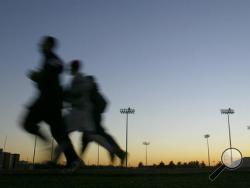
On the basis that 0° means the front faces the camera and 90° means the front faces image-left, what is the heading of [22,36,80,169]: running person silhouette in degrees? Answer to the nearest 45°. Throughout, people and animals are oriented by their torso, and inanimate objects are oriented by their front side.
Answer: approximately 90°

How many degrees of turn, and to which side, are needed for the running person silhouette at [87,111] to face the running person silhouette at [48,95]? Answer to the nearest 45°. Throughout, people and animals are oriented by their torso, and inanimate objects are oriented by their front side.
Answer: approximately 45° to its left

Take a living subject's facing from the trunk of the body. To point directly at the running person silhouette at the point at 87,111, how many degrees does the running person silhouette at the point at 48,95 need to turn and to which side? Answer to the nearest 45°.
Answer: approximately 135° to its right

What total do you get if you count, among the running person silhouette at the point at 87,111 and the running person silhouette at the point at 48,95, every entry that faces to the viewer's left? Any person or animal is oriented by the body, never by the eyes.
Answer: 2

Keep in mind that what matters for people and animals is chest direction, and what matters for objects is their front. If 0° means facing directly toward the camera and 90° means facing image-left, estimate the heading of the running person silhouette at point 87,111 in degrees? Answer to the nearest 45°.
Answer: approximately 90°
